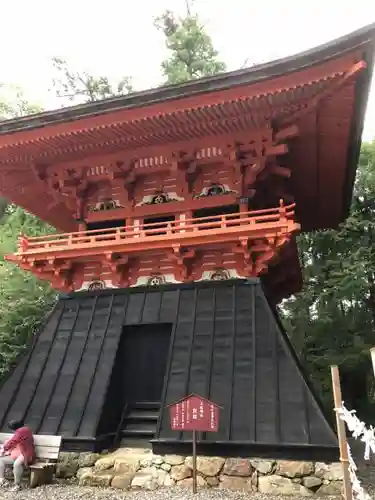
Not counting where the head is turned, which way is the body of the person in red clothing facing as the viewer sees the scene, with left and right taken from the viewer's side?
facing the viewer and to the left of the viewer

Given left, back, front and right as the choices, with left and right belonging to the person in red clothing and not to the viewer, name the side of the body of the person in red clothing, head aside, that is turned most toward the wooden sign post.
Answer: left

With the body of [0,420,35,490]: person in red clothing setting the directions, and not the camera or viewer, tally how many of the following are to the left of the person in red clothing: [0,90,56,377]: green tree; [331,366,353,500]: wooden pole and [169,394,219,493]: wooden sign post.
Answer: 2

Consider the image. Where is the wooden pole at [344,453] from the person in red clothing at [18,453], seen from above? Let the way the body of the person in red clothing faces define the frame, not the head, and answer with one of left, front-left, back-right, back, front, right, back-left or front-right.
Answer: left
